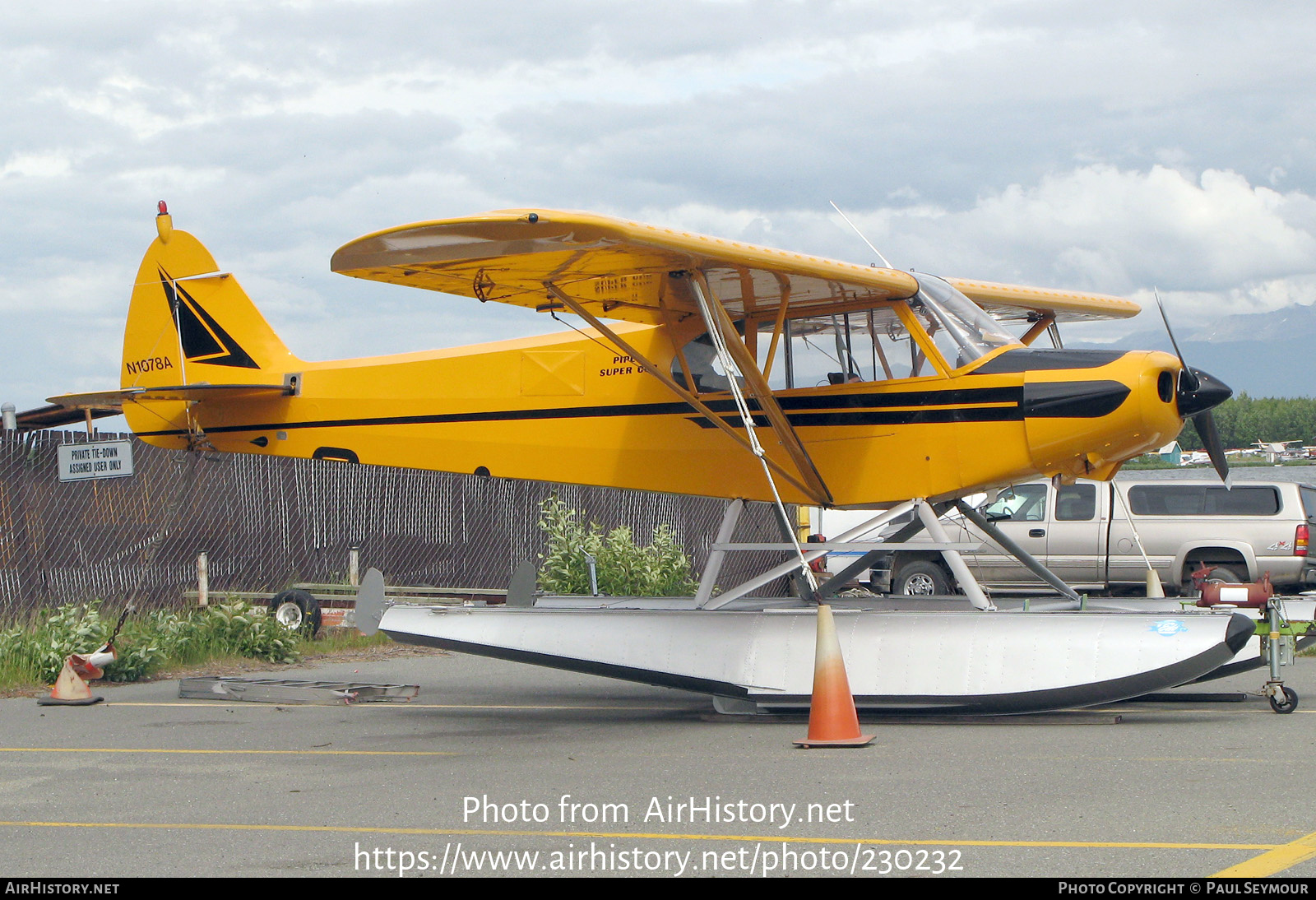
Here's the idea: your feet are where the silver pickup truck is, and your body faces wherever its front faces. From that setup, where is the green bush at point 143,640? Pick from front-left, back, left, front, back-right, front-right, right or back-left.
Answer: front-left

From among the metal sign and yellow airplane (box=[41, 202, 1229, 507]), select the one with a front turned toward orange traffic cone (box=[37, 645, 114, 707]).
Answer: the metal sign

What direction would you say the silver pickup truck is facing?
to the viewer's left

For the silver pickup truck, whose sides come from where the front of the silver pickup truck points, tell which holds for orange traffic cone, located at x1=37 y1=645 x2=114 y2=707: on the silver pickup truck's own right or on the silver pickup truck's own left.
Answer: on the silver pickup truck's own left

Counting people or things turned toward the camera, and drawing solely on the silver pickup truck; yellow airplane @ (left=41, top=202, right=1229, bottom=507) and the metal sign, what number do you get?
1

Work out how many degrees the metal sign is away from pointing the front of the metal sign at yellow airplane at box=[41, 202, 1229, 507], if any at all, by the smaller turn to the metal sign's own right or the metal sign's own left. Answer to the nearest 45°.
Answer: approximately 45° to the metal sign's own left

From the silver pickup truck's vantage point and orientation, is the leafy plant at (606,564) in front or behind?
in front

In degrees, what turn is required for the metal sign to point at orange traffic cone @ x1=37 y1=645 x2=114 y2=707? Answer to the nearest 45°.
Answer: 0° — it already faces it

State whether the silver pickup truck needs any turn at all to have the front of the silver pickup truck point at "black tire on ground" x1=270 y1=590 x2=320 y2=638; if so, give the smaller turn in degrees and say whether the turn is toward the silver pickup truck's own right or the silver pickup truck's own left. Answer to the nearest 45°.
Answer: approximately 45° to the silver pickup truck's own left

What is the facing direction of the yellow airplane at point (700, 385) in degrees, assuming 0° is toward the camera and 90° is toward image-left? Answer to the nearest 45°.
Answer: approximately 270°
